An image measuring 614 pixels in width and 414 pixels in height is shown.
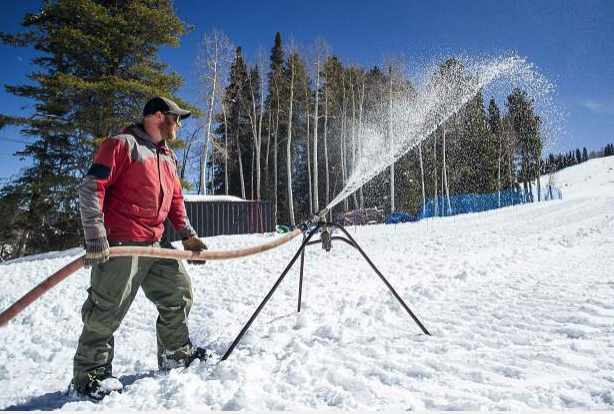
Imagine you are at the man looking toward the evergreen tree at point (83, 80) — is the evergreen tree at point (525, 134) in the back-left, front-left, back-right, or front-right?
front-right

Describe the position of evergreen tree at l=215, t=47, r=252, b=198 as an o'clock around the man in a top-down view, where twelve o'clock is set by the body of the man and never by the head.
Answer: The evergreen tree is roughly at 8 o'clock from the man.

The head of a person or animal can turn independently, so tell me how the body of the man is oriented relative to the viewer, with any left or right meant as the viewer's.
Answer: facing the viewer and to the right of the viewer

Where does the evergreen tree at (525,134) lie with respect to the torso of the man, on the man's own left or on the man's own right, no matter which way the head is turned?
on the man's own left

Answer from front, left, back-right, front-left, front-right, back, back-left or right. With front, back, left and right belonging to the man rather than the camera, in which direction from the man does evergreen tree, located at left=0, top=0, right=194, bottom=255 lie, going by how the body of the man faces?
back-left

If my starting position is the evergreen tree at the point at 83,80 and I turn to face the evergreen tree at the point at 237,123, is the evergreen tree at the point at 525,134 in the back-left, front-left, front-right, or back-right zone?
front-right

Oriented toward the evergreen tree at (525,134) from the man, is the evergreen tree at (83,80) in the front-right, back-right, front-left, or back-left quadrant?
front-left

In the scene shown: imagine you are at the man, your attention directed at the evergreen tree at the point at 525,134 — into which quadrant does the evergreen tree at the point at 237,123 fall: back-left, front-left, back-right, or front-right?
front-left

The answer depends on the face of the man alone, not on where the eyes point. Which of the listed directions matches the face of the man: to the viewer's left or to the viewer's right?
to the viewer's right

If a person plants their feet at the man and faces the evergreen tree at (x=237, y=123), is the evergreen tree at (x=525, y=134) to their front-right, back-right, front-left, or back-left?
front-right

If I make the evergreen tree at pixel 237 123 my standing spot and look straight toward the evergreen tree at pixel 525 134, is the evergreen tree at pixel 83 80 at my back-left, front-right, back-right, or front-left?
back-right
